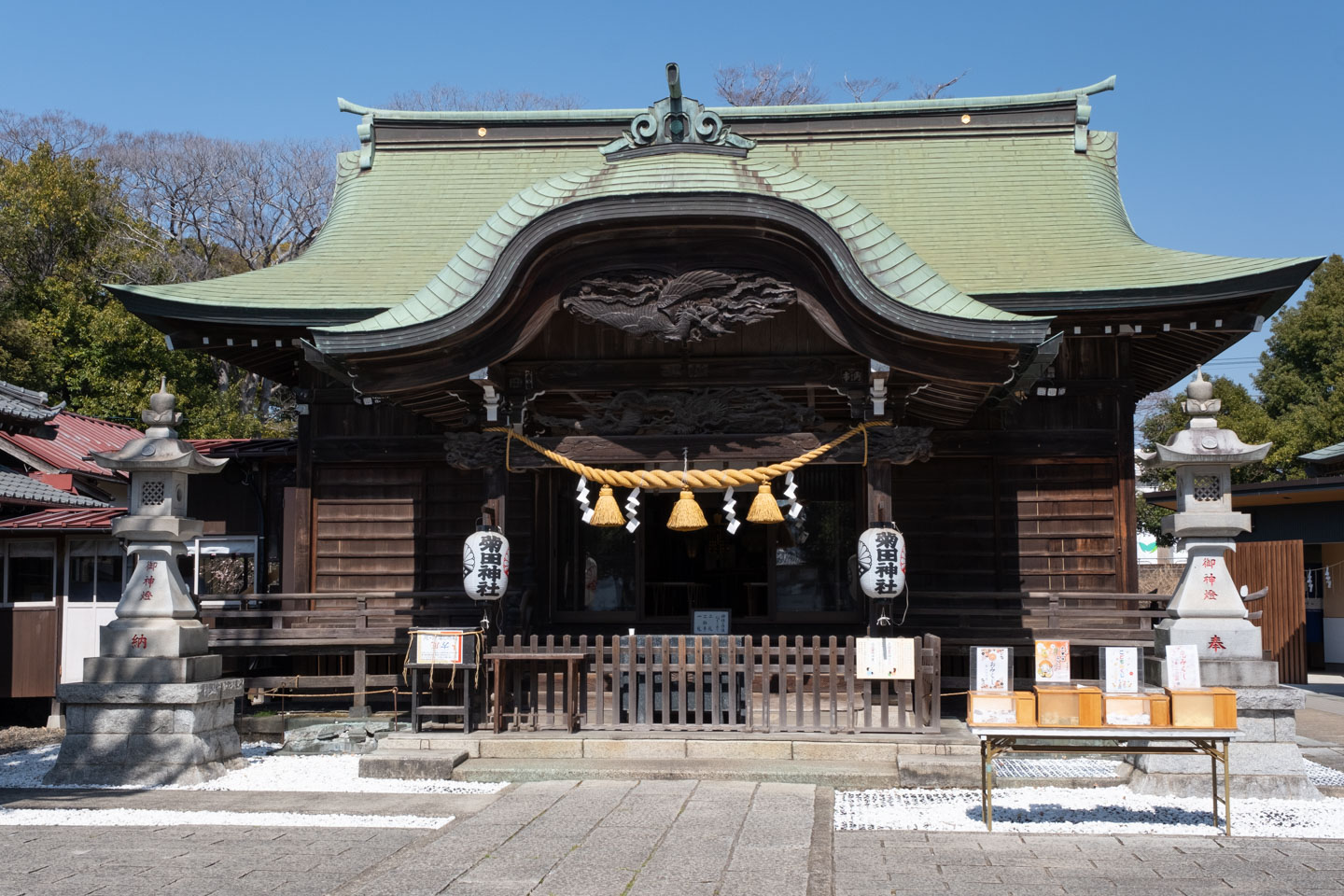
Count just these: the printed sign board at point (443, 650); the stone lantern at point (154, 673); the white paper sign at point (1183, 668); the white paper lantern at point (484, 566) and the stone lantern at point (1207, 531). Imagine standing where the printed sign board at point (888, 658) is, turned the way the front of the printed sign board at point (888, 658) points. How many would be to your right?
3

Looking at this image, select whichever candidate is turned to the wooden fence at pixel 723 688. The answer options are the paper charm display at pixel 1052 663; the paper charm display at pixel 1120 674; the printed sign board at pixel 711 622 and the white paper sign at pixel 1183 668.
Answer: the printed sign board

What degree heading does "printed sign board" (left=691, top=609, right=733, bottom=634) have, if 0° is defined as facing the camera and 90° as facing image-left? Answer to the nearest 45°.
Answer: approximately 0°

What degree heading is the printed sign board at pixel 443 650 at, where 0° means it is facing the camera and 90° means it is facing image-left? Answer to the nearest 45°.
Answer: approximately 0°

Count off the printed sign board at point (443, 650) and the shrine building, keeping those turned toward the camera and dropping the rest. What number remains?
2

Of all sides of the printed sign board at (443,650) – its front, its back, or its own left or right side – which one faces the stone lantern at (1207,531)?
left

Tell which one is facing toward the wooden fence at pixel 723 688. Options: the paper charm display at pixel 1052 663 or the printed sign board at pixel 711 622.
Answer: the printed sign board

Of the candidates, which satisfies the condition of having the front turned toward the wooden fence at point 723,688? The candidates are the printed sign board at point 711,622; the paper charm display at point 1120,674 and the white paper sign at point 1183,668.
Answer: the printed sign board
